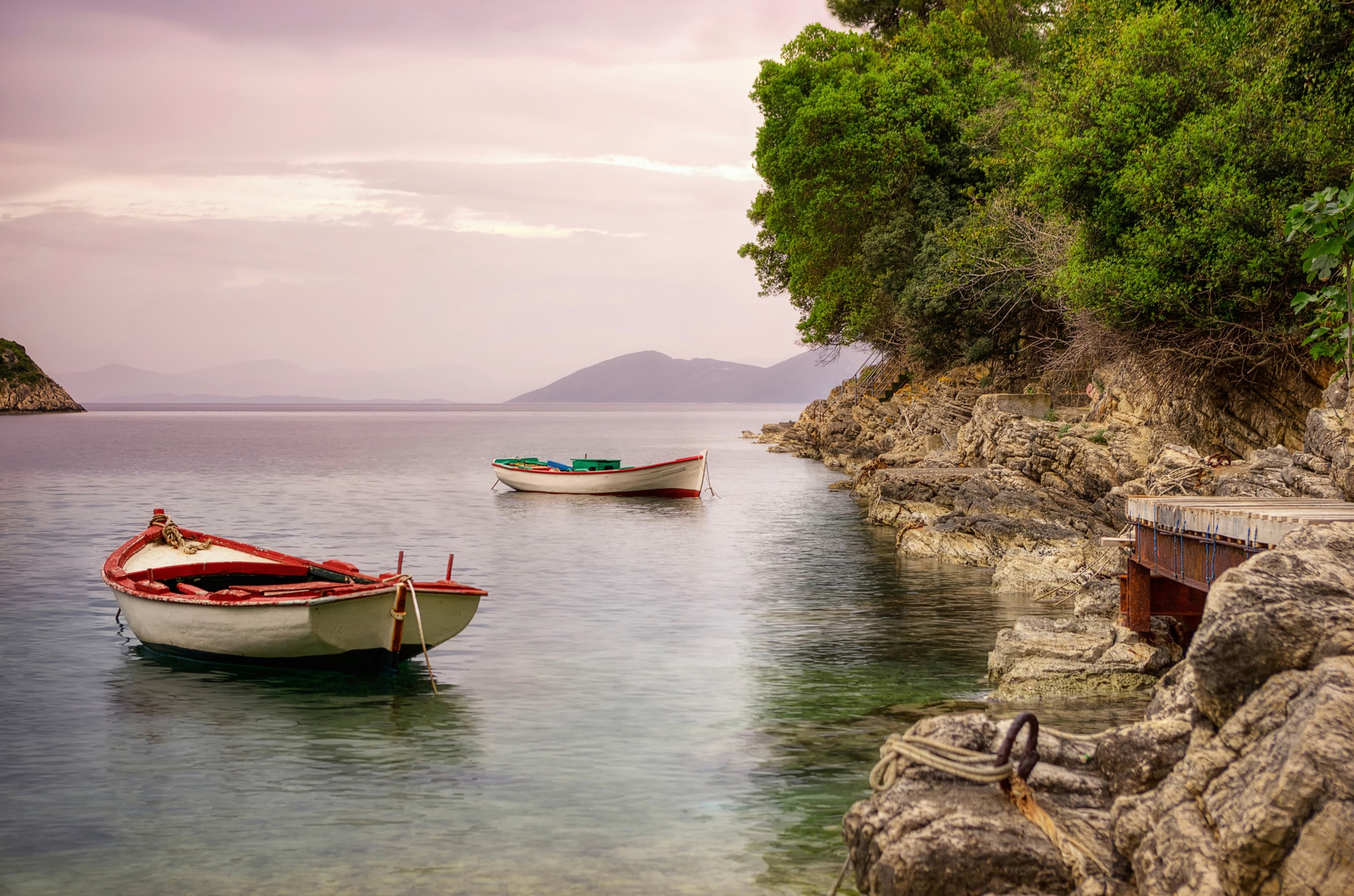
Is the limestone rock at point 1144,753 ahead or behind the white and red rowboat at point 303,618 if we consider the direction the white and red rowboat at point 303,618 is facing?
behind

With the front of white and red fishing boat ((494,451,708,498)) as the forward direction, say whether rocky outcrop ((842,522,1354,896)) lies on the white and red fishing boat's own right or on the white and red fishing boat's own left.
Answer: on the white and red fishing boat's own right

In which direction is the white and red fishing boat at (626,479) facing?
to the viewer's right

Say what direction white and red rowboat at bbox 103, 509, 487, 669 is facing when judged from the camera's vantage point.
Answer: facing away from the viewer and to the left of the viewer

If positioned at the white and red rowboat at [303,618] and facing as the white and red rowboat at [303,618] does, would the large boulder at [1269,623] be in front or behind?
behind

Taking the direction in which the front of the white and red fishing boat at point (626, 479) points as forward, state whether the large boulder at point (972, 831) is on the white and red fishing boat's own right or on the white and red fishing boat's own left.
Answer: on the white and red fishing boat's own right

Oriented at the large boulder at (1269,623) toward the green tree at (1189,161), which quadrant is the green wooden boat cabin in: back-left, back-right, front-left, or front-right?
front-left

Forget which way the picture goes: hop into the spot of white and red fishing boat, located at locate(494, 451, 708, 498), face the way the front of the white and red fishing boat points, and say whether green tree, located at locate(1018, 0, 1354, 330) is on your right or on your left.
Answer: on your right

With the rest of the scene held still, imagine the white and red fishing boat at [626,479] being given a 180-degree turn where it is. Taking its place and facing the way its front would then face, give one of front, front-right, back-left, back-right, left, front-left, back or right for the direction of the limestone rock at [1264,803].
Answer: left

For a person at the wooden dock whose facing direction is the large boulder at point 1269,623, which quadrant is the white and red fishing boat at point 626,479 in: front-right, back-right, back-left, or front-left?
back-right

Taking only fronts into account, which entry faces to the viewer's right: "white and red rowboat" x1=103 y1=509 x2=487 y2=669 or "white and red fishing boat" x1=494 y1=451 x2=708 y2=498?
the white and red fishing boat
